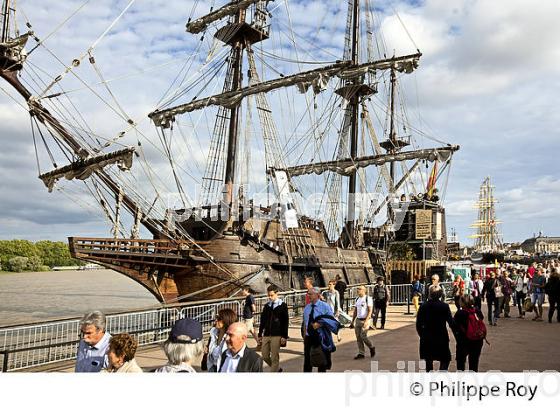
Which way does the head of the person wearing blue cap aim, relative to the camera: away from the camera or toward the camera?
away from the camera

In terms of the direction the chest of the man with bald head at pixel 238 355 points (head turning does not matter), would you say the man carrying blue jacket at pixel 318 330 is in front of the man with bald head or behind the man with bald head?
behind

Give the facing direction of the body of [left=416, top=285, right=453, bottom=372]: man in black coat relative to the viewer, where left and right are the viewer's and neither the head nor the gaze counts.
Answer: facing away from the viewer

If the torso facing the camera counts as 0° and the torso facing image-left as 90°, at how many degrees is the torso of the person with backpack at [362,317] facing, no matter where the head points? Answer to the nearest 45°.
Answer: approximately 45°

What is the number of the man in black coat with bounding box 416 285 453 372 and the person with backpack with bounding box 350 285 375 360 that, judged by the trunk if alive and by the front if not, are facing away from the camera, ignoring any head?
1

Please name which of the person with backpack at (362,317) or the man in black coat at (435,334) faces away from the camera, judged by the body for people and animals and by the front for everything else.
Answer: the man in black coat

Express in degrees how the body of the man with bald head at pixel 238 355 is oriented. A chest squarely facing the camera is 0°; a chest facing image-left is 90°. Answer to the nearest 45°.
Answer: approximately 45°

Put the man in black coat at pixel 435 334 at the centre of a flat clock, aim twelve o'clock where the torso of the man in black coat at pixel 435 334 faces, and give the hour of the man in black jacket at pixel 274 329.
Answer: the man in black jacket at pixel 274 329 is roughly at 9 o'clock from the man in black coat at pixel 435 334.

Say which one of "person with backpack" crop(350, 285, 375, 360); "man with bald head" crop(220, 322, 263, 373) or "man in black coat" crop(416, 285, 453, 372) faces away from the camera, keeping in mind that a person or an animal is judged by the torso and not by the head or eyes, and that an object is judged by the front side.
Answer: the man in black coat

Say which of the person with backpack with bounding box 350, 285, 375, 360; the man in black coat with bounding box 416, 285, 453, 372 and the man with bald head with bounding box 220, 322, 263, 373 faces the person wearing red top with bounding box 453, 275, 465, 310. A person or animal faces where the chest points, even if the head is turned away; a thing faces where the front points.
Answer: the man in black coat

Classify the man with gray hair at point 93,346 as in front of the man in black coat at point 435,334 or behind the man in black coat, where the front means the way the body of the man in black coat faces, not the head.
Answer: behind

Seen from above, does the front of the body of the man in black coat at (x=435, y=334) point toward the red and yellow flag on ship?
yes

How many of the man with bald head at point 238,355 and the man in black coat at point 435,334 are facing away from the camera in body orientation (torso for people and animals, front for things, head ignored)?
1

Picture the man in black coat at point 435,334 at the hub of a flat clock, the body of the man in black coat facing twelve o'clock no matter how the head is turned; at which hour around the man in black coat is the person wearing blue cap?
The person wearing blue cap is roughly at 7 o'clock from the man in black coat.

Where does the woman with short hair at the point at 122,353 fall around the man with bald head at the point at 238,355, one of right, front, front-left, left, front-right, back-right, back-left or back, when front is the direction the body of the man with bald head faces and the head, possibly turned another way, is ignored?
front-right
